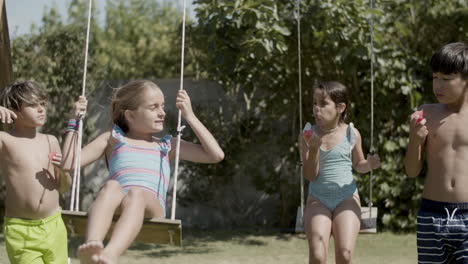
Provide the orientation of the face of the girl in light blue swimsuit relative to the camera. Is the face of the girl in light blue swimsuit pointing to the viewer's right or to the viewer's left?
to the viewer's left

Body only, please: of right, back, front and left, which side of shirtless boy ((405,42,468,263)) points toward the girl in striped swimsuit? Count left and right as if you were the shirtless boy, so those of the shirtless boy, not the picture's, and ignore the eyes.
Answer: right

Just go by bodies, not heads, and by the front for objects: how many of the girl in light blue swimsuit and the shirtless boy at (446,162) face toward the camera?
2

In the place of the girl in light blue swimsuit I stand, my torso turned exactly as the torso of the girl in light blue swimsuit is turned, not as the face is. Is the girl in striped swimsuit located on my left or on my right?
on my right

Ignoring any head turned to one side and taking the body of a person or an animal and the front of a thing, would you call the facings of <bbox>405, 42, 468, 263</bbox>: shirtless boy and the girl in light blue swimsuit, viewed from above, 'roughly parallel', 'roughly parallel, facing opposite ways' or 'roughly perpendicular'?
roughly parallel

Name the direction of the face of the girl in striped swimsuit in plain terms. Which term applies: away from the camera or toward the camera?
toward the camera

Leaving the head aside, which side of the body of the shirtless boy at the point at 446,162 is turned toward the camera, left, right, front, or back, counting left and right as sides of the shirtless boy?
front

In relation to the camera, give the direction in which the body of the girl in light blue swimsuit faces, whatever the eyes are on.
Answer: toward the camera

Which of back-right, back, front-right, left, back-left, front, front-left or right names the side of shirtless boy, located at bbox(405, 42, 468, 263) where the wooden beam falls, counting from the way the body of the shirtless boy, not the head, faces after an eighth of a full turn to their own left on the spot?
back-right

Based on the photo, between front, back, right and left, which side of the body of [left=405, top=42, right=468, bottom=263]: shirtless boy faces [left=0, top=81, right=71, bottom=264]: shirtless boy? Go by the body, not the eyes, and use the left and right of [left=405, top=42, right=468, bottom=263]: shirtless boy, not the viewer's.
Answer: right

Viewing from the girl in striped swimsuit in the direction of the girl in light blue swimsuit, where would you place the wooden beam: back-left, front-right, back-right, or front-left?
back-left

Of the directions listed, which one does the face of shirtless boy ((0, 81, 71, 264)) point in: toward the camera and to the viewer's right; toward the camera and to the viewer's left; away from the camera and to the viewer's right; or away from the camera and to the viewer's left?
toward the camera and to the viewer's right

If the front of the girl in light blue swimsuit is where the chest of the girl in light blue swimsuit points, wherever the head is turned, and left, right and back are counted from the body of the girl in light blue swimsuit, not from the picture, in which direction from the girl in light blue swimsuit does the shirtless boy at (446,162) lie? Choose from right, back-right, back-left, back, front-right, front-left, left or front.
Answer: front-left

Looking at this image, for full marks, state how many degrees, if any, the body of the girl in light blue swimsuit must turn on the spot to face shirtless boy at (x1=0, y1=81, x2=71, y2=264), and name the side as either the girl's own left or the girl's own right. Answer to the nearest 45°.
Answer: approximately 90° to the girl's own right
